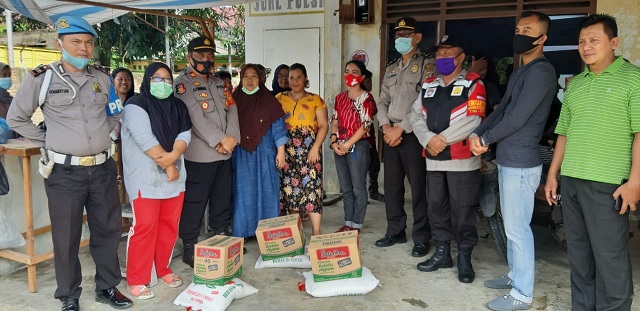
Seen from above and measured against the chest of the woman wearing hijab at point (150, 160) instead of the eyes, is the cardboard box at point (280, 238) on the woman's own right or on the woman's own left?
on the woman's own left

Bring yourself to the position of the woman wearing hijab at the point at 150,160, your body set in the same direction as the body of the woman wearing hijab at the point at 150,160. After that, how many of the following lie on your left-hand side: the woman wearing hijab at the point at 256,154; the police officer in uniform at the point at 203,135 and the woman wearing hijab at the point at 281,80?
3

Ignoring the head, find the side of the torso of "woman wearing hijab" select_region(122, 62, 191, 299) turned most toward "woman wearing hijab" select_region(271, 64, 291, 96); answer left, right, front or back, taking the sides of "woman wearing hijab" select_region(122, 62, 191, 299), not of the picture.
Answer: left

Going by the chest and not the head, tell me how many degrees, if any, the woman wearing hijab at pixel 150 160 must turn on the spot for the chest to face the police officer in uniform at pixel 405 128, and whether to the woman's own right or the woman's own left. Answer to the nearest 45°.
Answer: approximately 45° to the woman's own left

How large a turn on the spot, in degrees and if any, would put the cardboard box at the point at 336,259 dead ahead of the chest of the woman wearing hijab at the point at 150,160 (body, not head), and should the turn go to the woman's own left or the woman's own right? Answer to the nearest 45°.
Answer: approximately 45° to the woman's own left

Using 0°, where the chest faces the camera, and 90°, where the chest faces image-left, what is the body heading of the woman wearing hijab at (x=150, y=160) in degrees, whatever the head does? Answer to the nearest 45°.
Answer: approximately 315°

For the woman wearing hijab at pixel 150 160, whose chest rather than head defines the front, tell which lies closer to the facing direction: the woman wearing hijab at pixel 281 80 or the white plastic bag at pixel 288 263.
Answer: the white plastic bag

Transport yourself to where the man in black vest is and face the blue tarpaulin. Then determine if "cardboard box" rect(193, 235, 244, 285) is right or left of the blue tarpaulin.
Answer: left

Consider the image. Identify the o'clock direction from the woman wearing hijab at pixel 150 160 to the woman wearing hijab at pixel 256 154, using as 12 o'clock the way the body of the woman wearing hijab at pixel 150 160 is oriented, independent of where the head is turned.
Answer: the woman wearing hijab at pixel 256 154 is roughly at 9 o'clock from the woman wearing hijab at pixel 150 160.
